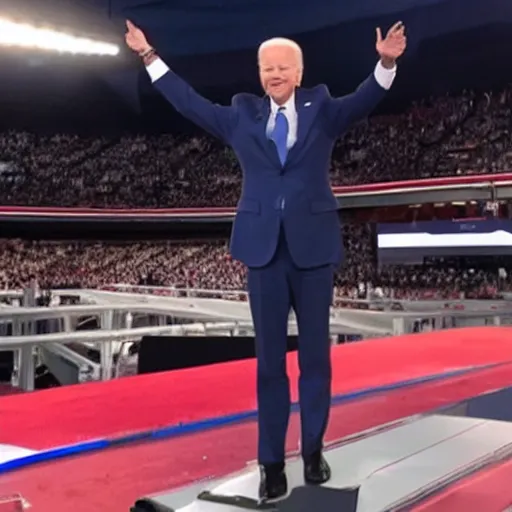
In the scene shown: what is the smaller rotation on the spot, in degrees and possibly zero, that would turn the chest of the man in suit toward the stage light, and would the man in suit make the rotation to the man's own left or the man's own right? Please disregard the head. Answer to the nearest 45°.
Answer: approximately 180°

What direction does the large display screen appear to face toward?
toward the camera

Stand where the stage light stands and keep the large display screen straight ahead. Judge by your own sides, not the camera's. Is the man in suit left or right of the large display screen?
right

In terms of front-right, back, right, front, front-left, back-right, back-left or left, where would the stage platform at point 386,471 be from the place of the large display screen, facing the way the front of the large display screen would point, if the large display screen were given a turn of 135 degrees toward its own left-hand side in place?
back-right

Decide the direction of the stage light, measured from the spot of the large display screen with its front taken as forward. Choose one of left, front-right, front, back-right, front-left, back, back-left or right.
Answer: right

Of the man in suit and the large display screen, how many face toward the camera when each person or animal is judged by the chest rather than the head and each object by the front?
2

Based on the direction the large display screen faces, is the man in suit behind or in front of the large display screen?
in front
